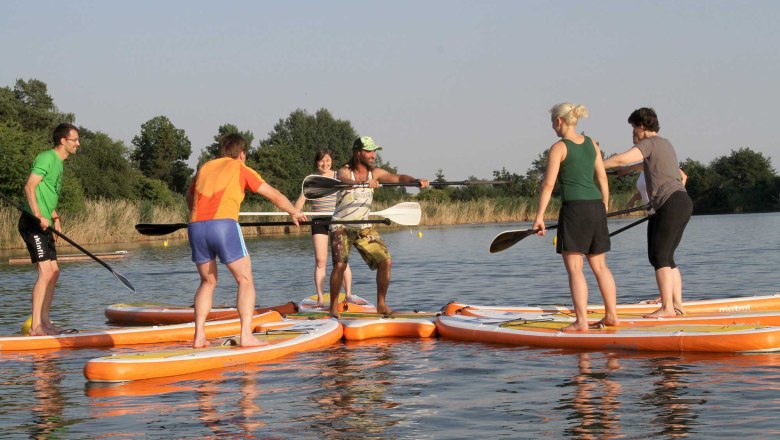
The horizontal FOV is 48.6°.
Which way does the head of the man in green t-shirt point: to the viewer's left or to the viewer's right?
to the viewer's right

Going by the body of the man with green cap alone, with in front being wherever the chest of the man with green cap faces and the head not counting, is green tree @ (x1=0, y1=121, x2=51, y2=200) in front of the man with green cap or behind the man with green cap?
behind

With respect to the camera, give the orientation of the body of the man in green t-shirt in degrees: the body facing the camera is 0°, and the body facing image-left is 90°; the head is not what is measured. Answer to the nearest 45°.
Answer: approximately 270°

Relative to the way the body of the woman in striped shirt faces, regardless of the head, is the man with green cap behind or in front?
in front

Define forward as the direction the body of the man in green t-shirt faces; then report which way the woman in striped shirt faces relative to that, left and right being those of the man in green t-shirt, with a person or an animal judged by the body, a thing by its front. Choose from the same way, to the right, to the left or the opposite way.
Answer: to the right

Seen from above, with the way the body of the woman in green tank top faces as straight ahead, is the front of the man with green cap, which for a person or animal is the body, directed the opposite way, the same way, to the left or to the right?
the opposite way

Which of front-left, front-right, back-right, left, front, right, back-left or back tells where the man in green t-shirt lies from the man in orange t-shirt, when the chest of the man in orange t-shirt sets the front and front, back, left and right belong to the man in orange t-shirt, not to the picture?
left

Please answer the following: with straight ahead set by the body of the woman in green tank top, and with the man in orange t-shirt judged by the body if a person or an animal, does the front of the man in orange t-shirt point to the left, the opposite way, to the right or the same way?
to the right

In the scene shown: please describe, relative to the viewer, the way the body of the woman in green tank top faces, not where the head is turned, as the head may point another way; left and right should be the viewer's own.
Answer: facing away from the viewer and to the left of the viewer

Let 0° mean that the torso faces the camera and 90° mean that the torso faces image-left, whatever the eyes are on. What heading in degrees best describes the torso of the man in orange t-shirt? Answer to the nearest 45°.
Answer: approximately 225°
